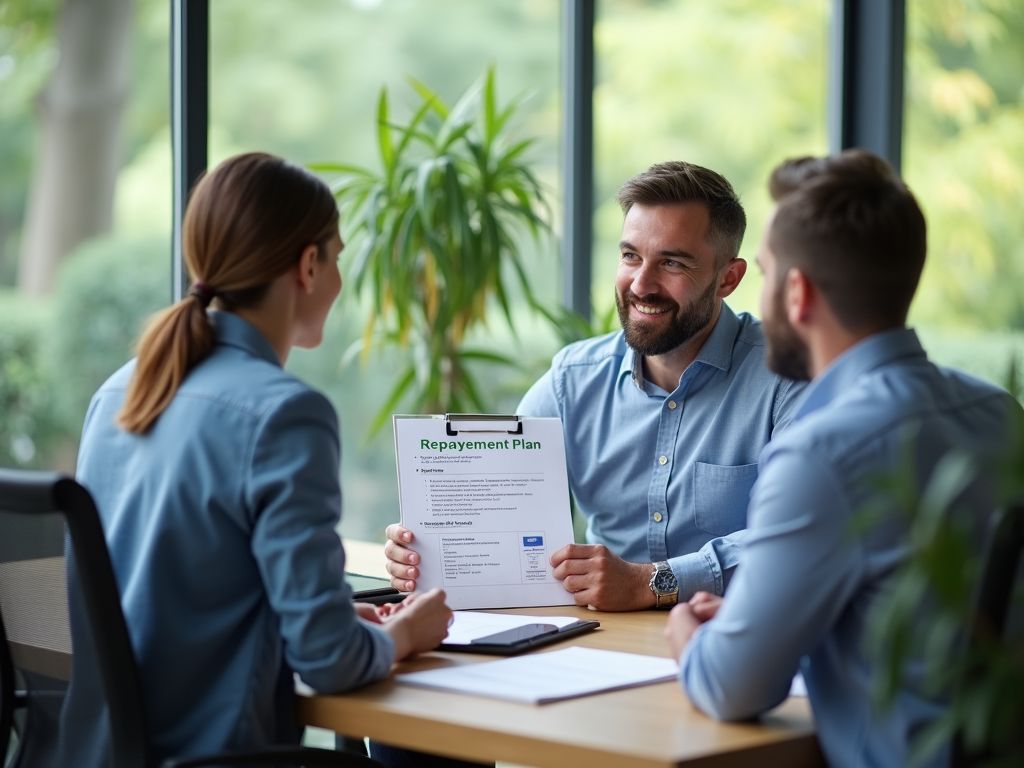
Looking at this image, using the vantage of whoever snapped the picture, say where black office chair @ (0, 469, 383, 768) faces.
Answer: facing away from the viewer and to the right of the viewer

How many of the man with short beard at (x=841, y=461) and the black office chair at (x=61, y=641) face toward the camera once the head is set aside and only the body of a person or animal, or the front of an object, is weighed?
0

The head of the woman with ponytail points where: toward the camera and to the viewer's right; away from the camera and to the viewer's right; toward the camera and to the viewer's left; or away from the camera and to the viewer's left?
away from the camera and to the viewer's right

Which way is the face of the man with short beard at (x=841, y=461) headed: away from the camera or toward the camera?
away from the camera

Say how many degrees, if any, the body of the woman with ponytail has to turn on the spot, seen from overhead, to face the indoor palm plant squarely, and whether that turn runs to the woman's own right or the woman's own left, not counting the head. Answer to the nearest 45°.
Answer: approximately 45° to the woman's own left

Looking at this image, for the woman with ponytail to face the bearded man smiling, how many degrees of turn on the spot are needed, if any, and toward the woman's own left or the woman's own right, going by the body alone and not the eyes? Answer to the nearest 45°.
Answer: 0° — they already face them

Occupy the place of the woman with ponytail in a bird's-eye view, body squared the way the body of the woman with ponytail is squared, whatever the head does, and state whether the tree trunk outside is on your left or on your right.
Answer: on your left

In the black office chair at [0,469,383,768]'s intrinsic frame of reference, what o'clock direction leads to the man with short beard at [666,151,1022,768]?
The man with short beard is roughly at 2 o'clock from the black office chair.

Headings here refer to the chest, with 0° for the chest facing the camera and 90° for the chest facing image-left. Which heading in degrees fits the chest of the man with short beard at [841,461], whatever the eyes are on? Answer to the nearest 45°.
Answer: approximately 135°

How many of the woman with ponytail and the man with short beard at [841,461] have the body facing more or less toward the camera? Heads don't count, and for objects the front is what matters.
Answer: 0

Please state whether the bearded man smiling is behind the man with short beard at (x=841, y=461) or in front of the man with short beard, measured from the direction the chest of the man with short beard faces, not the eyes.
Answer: in front

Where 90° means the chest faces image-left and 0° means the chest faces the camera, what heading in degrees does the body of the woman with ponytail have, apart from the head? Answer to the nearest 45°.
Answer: approximately 225°
